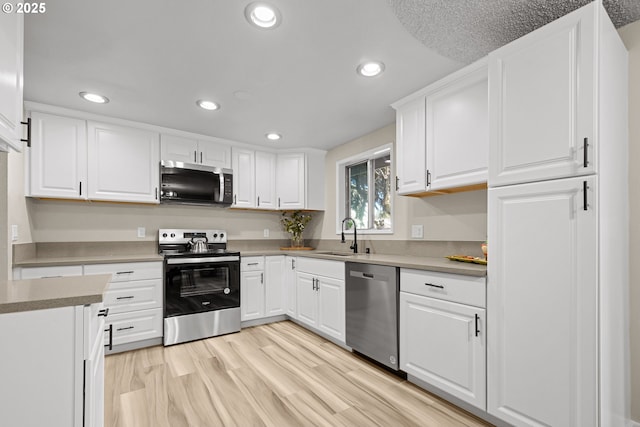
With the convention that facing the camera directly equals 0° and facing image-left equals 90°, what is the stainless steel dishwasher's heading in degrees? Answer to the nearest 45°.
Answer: approximately 45°

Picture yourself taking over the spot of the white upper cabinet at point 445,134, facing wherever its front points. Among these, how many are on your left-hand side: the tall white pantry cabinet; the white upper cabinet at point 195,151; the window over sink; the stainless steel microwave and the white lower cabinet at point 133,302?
1

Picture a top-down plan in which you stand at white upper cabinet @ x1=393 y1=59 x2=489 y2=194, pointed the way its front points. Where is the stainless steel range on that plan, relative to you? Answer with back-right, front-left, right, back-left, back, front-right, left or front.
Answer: front-right

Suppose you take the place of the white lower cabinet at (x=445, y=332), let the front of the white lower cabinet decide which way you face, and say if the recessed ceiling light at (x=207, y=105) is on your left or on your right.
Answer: on your right

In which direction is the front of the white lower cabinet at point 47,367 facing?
to the viewer's right

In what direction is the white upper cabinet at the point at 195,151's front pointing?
toward the camera

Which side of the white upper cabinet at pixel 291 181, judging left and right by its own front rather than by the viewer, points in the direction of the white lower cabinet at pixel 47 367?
front

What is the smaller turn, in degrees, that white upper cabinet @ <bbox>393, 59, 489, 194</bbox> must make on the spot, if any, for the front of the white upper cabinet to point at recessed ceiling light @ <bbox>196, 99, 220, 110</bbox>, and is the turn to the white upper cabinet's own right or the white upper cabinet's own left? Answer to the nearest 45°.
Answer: approximately 45° to the white upper cabinet's own right

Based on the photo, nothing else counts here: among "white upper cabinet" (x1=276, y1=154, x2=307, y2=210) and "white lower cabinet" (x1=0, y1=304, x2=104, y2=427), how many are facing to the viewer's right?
1

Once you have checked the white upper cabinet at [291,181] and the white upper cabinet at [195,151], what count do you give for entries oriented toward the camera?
2

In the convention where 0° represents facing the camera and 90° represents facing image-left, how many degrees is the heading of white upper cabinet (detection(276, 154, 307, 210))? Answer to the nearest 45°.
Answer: approximately 0°

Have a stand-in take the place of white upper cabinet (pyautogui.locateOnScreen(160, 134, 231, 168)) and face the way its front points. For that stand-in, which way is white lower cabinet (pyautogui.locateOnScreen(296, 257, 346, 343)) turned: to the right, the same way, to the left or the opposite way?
to the right

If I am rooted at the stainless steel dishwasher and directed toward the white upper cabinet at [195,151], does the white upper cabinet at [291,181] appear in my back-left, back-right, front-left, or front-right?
front-right

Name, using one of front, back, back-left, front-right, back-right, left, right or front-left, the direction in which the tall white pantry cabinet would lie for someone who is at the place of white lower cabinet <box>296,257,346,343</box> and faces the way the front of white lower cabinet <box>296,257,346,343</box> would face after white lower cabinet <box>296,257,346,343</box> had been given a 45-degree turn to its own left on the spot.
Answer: front-left

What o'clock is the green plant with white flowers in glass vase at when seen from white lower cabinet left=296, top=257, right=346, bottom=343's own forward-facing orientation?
The green plant with white flowers in glass vase is roughly at 4 o'clock from the white lower cabinet.

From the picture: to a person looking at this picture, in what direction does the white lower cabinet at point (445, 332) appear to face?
facing the viewer and to the left of the viewer
